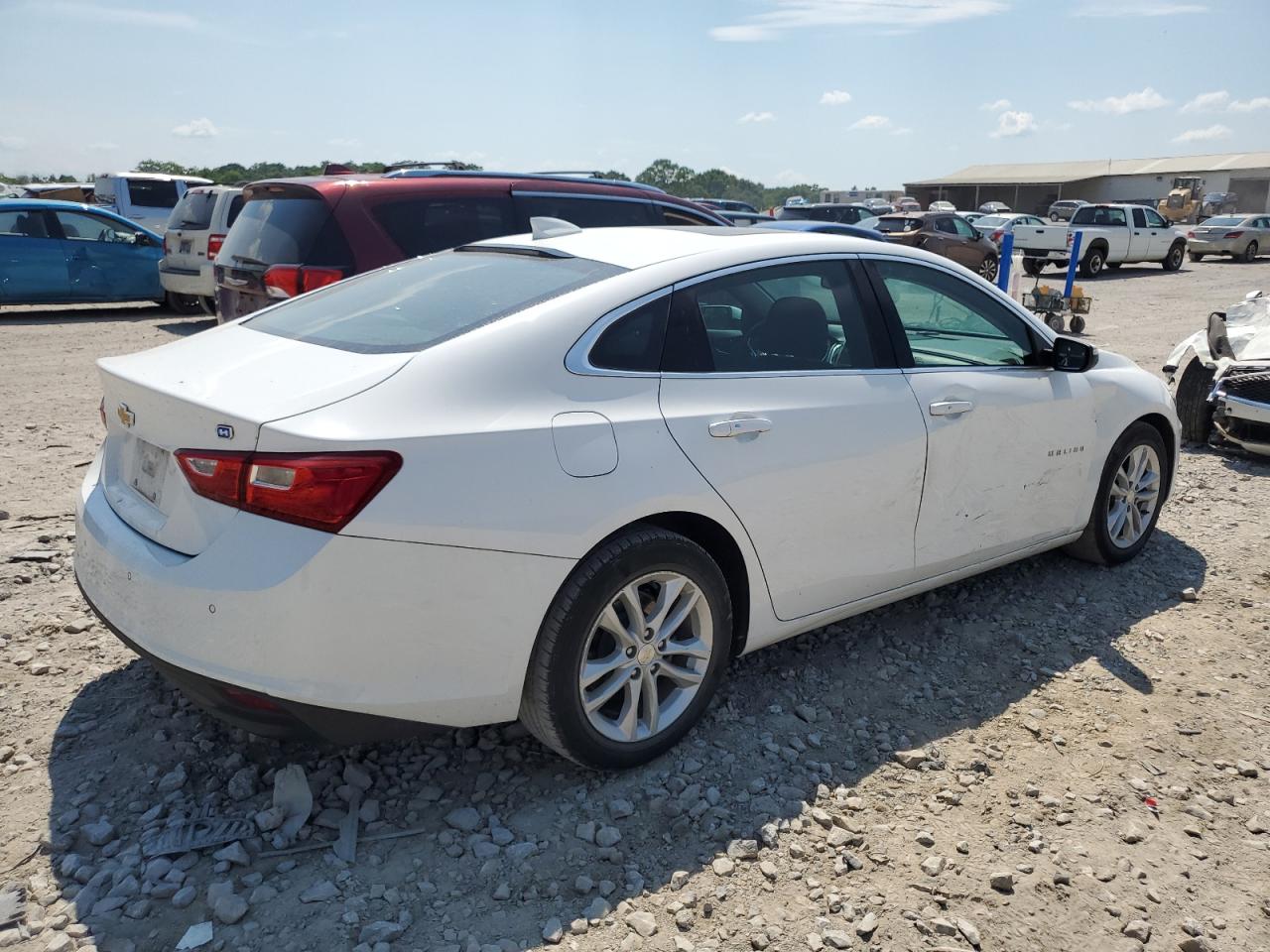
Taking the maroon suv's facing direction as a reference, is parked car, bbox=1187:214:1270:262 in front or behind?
in front

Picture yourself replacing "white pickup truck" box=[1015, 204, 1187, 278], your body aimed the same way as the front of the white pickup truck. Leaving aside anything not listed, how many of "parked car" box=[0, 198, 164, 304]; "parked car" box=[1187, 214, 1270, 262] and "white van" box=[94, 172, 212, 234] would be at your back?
2

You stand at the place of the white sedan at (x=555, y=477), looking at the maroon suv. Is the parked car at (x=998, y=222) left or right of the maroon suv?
right

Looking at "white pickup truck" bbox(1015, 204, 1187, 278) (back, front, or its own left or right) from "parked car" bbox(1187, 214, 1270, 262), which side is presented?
front

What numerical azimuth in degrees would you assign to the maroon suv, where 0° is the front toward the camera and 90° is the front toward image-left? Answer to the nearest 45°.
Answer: approximately 225°

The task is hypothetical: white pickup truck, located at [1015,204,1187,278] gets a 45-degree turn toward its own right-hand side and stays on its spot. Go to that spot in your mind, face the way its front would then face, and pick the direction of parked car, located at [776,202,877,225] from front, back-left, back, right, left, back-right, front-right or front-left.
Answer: back-right

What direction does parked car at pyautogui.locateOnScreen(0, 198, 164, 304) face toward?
to the viewer's right

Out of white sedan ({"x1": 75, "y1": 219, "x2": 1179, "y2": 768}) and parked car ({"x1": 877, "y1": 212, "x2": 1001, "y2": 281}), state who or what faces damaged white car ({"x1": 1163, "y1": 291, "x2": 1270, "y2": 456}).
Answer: the white sedan

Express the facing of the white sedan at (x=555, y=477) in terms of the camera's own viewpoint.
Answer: facing away from the viewer and to the right of the viewer

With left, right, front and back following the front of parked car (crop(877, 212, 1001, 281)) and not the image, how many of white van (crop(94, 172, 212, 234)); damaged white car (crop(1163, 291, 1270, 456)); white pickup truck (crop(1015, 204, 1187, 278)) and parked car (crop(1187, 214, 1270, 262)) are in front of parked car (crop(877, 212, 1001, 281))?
2

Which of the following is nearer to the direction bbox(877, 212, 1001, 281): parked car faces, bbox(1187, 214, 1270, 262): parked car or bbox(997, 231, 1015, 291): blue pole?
the parked car
